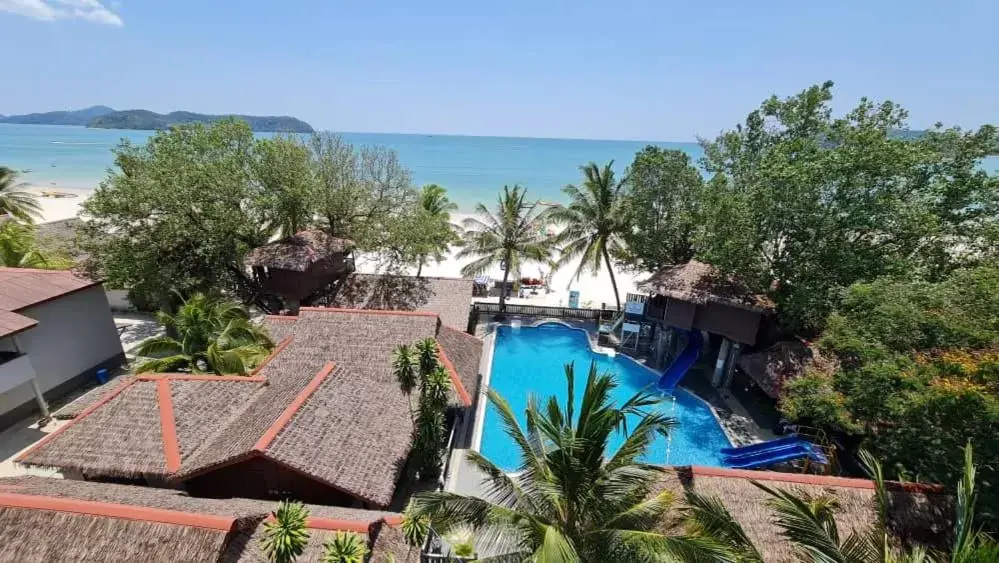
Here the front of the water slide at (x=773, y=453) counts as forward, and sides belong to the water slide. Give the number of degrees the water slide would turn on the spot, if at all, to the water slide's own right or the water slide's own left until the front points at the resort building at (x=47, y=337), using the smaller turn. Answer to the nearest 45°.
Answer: approximately 45° to the water slide's own left

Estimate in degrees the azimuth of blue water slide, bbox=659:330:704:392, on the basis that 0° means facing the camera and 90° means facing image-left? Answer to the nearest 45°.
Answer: approximately 45°

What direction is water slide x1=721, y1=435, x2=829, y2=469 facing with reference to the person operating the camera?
facing to the left of the viewer

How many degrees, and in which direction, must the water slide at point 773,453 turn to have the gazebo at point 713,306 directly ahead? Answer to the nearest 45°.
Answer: approximately 45° to its right

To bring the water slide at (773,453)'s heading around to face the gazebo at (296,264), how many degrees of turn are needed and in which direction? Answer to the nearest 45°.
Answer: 0° — it already faces it

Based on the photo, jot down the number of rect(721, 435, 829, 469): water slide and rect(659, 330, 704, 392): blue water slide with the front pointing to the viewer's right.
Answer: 0

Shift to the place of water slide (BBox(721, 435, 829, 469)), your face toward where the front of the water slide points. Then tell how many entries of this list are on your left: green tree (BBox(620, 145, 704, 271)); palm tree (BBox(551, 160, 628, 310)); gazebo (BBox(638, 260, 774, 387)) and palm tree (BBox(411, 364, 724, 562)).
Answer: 1
